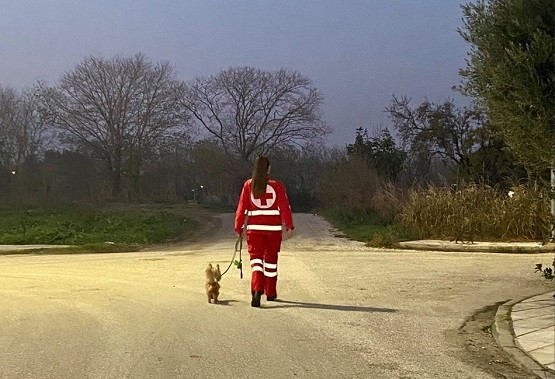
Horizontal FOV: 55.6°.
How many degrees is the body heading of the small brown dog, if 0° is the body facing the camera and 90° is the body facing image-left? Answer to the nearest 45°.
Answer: approximately 180°

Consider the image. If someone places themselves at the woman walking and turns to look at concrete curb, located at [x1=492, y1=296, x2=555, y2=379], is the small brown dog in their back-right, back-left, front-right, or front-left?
back-right

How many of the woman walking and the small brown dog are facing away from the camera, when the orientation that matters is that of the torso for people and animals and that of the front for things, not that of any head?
2

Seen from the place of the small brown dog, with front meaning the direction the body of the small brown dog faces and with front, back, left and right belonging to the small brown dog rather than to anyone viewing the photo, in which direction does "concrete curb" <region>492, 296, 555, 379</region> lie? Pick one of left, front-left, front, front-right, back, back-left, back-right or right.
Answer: back-right

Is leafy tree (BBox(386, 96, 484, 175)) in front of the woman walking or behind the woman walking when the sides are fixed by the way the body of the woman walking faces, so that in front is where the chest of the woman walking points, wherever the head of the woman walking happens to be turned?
in front

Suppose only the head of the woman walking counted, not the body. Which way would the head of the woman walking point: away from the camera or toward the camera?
away from the camera

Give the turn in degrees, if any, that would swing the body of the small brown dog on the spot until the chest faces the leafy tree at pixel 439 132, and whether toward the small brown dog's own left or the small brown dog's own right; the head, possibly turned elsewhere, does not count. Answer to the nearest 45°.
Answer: approximately 45° to the small brown dog's own right

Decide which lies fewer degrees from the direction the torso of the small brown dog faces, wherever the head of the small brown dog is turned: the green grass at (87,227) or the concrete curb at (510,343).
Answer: the green grass

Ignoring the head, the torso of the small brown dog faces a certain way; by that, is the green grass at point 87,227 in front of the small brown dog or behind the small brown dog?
in front

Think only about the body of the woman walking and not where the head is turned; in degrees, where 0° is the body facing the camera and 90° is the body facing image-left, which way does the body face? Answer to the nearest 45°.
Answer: approximately 180°
